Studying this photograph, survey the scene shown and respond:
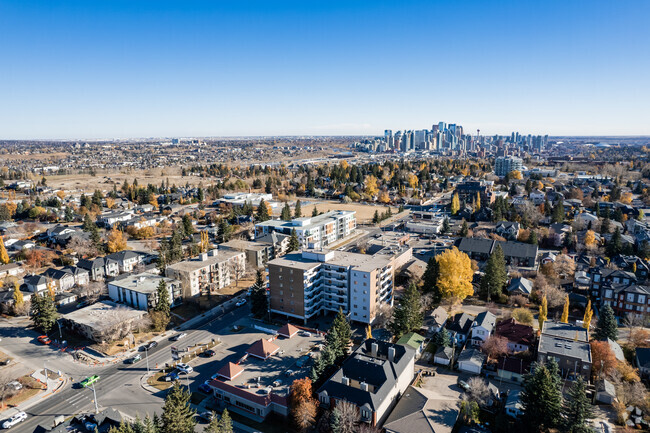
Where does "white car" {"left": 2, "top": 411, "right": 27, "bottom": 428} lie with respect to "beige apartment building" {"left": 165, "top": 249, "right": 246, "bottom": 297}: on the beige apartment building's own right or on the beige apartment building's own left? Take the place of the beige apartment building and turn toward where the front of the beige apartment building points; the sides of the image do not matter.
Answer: on the beige apartment building's own right

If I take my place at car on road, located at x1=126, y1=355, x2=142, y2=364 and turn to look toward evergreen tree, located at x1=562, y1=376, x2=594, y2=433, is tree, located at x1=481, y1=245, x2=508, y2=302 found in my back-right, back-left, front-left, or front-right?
front-left

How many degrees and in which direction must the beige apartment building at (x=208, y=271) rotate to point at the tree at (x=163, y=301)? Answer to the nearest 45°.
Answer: approximately 90° to its right

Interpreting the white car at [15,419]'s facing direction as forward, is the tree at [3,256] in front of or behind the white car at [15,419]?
behind

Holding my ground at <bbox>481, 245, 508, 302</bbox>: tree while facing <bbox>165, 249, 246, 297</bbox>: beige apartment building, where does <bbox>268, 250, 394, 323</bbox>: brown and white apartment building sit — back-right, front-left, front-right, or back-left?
front-left

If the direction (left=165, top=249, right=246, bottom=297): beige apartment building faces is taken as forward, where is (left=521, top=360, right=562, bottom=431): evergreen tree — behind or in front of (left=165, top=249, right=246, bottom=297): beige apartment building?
in front

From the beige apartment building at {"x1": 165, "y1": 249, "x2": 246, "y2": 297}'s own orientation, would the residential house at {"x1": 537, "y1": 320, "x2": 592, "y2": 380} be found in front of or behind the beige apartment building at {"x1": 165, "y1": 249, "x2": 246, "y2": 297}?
in front

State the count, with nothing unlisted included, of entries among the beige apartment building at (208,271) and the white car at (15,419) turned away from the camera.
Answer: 0
